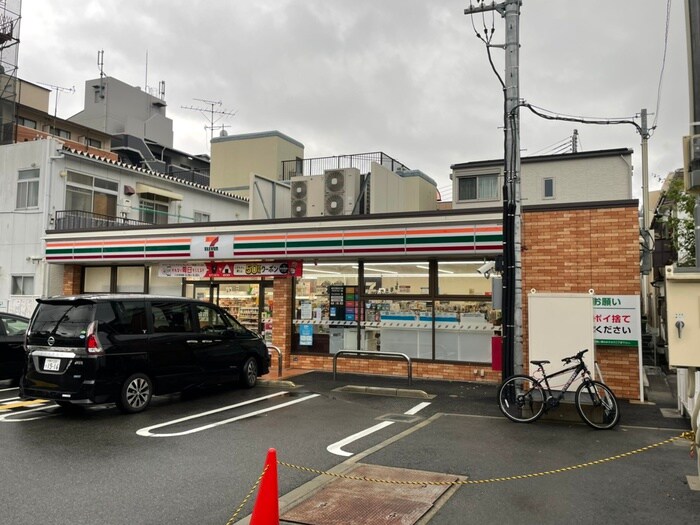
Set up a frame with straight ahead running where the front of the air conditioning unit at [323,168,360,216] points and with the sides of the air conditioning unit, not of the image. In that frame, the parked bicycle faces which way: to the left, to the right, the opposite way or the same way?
to the left

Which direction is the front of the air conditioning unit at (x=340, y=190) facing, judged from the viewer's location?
facing the viewer and to the left of the viewer

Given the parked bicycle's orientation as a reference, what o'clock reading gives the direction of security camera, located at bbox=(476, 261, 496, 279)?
The security camera is roughly at 8 o'clock from the parked bicycle.

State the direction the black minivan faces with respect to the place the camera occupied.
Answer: facing away from the viewer and to the right of the viewer

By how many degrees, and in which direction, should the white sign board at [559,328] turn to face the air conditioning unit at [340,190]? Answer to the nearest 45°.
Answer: approximately 135° to its right

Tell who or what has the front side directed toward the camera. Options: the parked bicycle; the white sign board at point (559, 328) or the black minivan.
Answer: the white sign board

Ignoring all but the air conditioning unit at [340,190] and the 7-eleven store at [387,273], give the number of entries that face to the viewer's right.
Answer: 0

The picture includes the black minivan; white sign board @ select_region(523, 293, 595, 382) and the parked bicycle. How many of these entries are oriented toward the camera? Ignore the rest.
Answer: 1

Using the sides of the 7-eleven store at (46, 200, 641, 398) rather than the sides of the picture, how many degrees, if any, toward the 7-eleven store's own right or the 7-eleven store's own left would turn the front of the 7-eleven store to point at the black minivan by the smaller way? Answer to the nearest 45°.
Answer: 0° — it already faces it

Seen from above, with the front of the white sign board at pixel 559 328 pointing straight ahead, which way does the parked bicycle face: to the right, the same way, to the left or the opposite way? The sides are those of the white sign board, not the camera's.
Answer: to the left

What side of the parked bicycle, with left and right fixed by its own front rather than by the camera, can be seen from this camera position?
right

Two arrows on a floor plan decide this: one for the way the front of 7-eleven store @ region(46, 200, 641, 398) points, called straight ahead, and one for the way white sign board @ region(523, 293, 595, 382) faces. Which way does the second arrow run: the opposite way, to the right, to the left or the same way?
the same way

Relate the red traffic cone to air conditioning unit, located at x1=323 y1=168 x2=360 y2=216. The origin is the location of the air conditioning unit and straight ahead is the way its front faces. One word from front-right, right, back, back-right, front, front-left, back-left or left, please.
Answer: front-left

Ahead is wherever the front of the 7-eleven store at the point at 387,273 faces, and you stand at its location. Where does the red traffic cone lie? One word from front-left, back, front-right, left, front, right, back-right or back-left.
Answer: front-left

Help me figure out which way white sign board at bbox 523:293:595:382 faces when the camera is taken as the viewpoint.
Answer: facing the viewer

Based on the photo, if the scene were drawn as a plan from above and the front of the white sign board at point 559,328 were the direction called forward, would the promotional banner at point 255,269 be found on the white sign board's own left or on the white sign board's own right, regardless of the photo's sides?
on the white sign board's own right

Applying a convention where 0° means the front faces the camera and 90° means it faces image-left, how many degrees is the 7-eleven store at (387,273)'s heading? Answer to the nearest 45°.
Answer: approximately 45°
